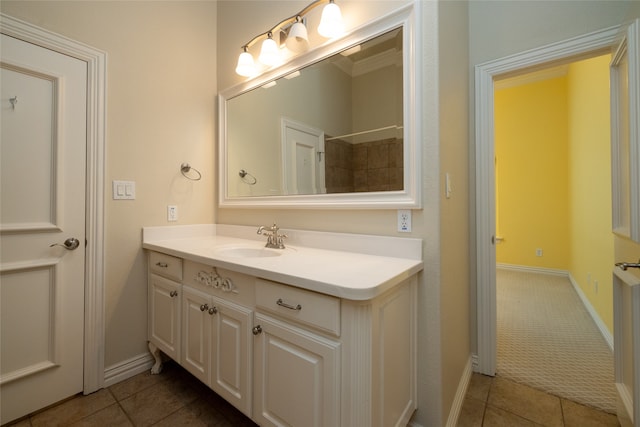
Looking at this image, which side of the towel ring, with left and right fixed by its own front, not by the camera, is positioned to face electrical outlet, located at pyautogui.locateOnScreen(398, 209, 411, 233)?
front

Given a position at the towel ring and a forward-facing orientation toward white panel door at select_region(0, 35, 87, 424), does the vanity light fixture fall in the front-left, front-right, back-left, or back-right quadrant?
back-left

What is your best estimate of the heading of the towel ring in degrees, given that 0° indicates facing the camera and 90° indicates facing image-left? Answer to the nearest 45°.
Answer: approximately 315°

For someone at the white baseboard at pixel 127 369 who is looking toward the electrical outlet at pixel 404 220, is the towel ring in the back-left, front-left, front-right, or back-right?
front-left

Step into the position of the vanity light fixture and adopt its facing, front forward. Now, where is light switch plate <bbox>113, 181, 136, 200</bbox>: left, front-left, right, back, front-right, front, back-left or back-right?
front-right

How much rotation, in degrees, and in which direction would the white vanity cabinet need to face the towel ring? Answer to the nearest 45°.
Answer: approximately 90° to its right

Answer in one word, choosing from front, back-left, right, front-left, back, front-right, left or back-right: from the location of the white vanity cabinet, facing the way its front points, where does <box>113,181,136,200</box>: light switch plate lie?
right

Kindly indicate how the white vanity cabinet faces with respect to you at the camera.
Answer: facing the viewer and to the left of the viewer

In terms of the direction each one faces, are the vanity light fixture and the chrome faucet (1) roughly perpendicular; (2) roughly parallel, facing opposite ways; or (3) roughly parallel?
roughly parallel

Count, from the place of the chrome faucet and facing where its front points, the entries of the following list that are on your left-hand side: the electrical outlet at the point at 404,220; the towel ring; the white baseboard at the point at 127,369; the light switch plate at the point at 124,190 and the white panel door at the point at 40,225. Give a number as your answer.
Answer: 1

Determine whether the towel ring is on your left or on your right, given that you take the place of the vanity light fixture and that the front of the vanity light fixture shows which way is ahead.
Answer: on your right

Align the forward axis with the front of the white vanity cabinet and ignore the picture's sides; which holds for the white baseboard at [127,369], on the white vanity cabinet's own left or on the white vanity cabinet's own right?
on the white vanity cabinet's own right

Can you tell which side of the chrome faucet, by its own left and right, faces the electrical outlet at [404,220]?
left

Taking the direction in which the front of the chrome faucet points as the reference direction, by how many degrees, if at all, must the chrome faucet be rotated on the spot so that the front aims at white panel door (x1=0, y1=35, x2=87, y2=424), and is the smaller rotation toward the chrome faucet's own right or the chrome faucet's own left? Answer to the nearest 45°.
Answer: approximately 45° to the chrome faucet's own right

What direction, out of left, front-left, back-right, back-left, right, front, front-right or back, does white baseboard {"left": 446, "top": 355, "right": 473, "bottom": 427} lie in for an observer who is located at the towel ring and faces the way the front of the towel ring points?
front
